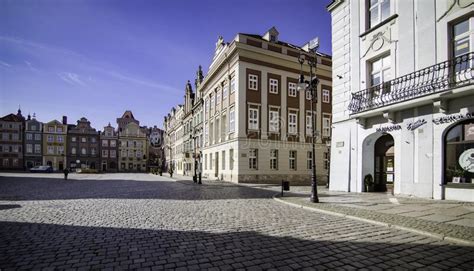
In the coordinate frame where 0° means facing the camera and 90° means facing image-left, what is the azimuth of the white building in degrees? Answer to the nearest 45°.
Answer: approximately 45°
